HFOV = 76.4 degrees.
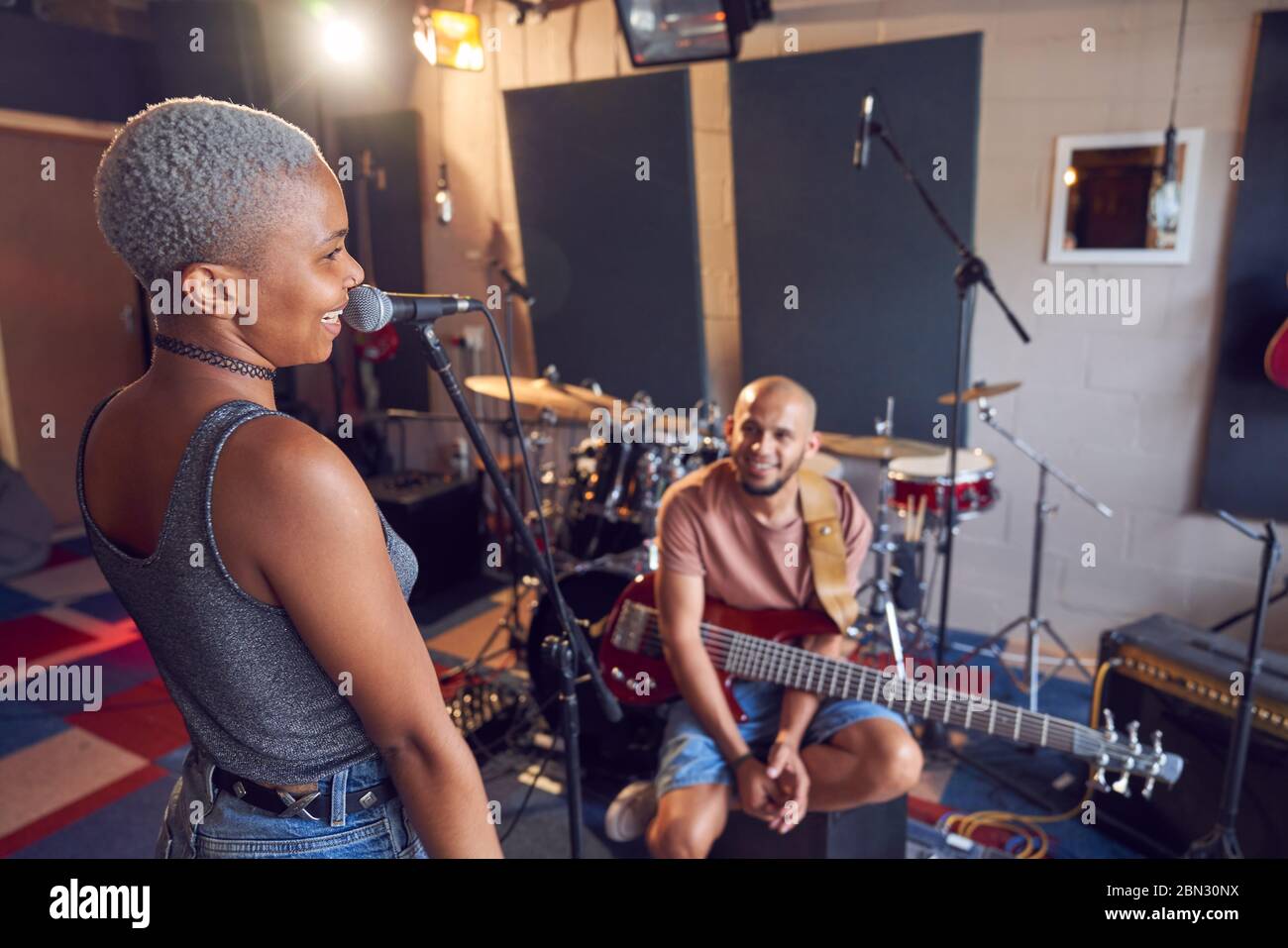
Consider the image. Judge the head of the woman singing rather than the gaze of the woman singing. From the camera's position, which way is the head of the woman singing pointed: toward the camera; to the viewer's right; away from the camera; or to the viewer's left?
to the viewer's right

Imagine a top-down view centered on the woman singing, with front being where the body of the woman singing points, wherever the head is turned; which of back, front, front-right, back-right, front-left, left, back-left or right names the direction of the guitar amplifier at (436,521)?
front-left

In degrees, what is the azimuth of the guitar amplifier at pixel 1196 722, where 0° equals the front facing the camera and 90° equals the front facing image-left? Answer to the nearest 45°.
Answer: approximately 45°

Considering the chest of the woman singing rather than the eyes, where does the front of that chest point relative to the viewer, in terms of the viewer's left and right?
facing away from the viewer and to the right of the viewer

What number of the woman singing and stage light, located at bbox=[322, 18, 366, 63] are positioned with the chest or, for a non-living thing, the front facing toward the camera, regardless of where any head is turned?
1

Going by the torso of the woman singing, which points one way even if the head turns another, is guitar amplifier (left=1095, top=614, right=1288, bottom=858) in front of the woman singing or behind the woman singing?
in front

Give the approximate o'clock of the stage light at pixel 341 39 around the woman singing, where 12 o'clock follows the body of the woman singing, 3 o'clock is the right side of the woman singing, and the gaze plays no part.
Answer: The stage light is roughly at 11 o'clock from the woman singing.

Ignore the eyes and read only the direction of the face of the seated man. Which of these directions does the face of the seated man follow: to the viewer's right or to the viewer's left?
to the viewer's left

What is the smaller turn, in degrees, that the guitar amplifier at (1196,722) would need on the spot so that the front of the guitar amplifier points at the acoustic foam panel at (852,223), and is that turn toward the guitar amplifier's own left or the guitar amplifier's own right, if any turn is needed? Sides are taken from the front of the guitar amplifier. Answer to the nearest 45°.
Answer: approximately 90° to the guitar amplifier's own right

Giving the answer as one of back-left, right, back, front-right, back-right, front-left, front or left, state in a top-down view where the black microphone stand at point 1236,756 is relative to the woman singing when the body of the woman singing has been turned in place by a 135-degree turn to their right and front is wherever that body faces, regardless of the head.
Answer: left

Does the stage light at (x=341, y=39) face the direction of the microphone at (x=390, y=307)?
yes

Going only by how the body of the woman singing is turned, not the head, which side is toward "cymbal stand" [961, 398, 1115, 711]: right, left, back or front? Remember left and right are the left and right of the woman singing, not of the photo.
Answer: front

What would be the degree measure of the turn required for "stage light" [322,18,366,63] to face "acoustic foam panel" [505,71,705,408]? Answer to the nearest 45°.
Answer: approximately 45° to its left

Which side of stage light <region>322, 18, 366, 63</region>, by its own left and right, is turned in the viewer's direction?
front

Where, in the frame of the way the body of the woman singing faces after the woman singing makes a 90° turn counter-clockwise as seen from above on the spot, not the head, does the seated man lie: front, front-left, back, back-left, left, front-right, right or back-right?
right
